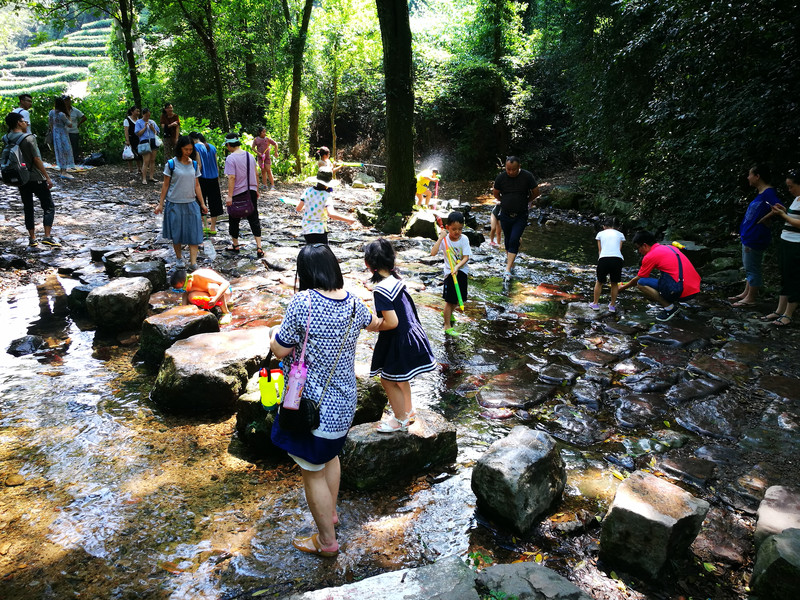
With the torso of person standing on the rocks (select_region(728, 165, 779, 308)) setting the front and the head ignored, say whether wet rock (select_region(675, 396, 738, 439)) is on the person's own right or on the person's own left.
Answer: on the person's own left

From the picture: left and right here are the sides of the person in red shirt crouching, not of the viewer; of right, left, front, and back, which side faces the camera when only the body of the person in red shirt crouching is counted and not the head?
left

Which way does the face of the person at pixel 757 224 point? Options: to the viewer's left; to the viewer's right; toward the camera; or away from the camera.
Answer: to the viewer's left

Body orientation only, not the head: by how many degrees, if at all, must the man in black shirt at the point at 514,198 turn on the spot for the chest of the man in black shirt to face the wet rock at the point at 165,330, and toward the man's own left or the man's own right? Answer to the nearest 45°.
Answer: approximately 45° to the man's own right

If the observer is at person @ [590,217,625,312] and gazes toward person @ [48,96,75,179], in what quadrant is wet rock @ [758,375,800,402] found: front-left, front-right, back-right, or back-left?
back-left

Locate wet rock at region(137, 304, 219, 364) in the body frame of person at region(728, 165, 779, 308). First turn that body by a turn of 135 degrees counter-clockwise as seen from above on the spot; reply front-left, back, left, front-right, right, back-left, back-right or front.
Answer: right

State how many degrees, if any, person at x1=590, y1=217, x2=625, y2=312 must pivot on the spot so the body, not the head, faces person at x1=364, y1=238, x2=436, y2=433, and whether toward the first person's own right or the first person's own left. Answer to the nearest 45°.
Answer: approximately 180°

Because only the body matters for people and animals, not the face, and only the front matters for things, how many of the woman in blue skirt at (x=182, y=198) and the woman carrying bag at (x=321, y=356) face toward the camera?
1

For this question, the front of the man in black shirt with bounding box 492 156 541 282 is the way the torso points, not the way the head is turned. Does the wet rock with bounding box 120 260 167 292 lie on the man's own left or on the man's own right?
on the man's own right

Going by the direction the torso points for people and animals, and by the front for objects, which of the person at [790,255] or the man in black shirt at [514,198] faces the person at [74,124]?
the person at [790,255]

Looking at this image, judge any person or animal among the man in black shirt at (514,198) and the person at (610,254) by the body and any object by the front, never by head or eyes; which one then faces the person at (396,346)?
the man in black shirt

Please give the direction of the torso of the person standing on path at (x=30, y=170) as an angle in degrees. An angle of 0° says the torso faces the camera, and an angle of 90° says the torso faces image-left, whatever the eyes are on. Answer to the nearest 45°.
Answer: approximately 270°

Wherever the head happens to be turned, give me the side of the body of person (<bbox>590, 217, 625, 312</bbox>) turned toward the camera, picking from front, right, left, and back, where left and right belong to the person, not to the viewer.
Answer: back

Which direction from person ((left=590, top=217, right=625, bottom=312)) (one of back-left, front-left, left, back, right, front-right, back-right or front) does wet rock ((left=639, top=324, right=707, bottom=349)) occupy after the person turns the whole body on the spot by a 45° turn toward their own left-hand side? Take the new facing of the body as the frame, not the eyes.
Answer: back

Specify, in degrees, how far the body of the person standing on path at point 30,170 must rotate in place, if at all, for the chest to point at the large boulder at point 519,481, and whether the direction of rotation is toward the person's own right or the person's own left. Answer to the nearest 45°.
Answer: approximately 90° to the person's own right

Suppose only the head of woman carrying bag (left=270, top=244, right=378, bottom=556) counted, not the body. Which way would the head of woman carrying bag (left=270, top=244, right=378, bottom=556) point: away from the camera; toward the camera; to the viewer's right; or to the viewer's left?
away from the camera
